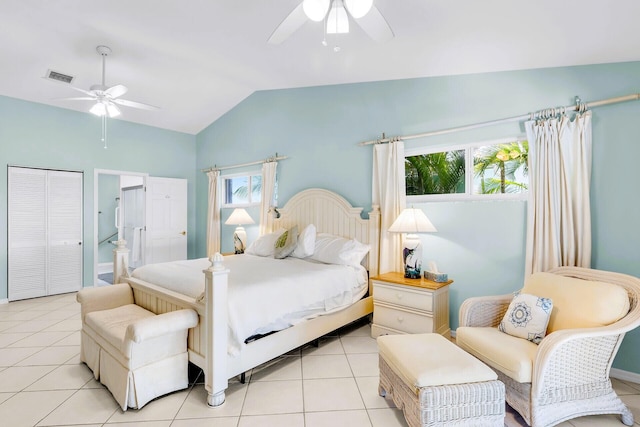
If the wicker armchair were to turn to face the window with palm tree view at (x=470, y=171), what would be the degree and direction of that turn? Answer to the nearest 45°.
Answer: approximately 90° to its right

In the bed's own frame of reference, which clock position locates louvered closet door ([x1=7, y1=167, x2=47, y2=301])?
The louvered closet door is roughly at 3 o'clock from the bed.

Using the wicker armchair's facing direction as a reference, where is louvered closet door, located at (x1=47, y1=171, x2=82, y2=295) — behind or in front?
in front

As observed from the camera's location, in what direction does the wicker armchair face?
facing the viewer and to the left of the viewer

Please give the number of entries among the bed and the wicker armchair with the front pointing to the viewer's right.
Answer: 0

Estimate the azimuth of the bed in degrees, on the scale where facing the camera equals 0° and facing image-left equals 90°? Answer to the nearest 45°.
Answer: approximately 45°

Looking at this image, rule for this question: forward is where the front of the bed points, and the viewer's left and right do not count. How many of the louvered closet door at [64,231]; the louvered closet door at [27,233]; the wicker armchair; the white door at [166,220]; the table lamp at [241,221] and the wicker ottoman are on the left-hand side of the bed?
2

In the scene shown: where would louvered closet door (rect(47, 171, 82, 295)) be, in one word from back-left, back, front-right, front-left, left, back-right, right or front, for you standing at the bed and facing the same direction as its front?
right

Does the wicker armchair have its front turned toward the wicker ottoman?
yes

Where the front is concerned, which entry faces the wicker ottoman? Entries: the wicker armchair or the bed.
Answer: the wicker armchair

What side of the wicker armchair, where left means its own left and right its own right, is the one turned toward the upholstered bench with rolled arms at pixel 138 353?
front

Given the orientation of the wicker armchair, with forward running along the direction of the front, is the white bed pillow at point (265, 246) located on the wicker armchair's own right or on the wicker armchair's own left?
on the wicker armchair's own right
